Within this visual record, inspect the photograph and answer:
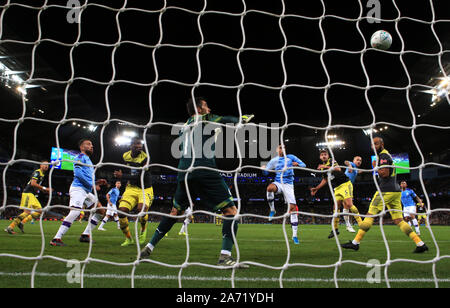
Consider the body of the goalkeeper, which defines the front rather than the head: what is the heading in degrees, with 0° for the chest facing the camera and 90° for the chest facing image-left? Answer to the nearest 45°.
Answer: approximately 225°

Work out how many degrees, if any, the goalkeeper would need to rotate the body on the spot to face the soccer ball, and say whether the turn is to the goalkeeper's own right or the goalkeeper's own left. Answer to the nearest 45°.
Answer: approximately 45° to the goalkeeper's own right
